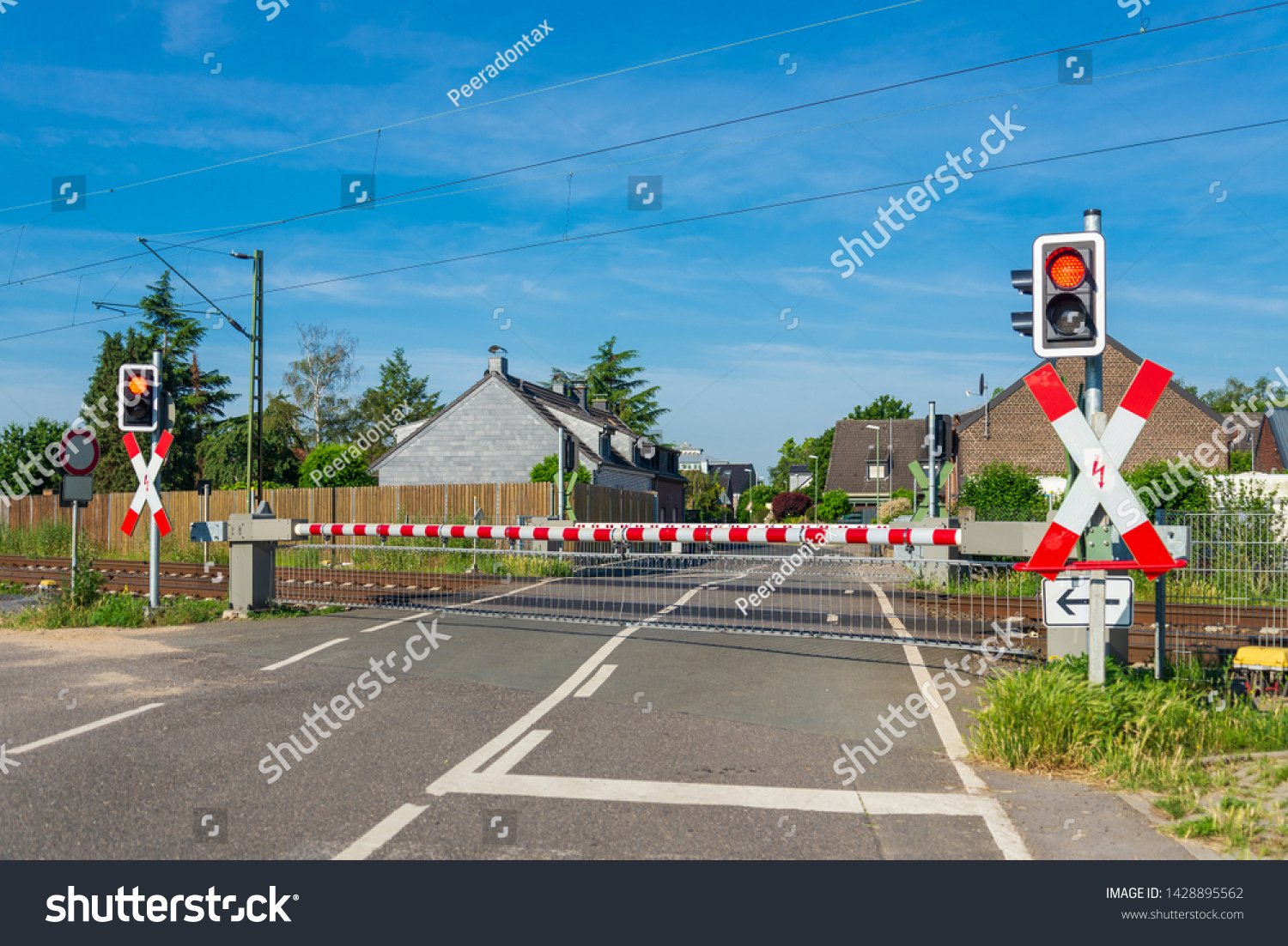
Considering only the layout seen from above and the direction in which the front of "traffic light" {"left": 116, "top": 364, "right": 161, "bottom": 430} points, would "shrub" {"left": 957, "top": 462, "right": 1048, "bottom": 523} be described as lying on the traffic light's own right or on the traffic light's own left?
on the traffic light's own left

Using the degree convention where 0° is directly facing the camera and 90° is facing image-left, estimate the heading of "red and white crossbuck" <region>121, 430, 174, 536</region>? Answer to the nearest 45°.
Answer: approximately 0°

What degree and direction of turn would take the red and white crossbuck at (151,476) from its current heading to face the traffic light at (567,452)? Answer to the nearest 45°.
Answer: approximately 135° to its left

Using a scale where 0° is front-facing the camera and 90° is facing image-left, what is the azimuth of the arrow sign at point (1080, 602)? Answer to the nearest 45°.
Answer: approximately 0°

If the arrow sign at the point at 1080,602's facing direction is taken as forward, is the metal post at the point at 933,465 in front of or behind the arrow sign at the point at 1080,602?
behind

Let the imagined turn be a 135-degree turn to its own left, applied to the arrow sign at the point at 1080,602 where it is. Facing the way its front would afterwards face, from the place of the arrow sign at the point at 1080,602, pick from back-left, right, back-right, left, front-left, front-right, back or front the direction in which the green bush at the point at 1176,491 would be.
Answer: front-left
